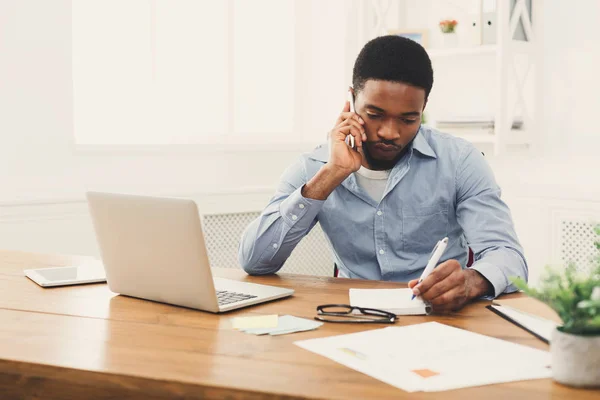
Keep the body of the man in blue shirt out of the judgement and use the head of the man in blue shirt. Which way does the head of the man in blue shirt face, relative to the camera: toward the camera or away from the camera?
toward the camera

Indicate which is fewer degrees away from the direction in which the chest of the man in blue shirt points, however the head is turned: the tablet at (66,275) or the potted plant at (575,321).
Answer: the potted plant

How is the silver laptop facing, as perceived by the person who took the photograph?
facing away from the viewer and to the right of the viewer

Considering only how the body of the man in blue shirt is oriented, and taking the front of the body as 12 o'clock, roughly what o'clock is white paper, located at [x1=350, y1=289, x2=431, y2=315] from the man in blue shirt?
The white paper is roughly at 12 o'clock from the man in blue shirt.

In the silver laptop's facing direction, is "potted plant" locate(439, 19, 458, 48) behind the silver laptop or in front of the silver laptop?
in front

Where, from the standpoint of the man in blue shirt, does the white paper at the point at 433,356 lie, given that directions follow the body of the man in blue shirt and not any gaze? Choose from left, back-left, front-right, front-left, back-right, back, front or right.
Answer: front

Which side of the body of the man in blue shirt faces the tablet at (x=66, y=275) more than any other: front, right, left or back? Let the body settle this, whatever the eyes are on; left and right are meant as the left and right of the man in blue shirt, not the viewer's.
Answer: right

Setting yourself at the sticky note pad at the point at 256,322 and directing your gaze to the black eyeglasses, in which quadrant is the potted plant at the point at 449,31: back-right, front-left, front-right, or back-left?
front-left

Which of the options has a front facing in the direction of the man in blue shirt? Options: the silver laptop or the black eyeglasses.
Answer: the silver laptop

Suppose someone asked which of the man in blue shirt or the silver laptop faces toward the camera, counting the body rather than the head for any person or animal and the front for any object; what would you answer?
the man in blue shirt

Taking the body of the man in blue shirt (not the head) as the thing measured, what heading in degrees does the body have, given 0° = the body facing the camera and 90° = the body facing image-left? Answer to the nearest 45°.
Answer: approximately 0°
